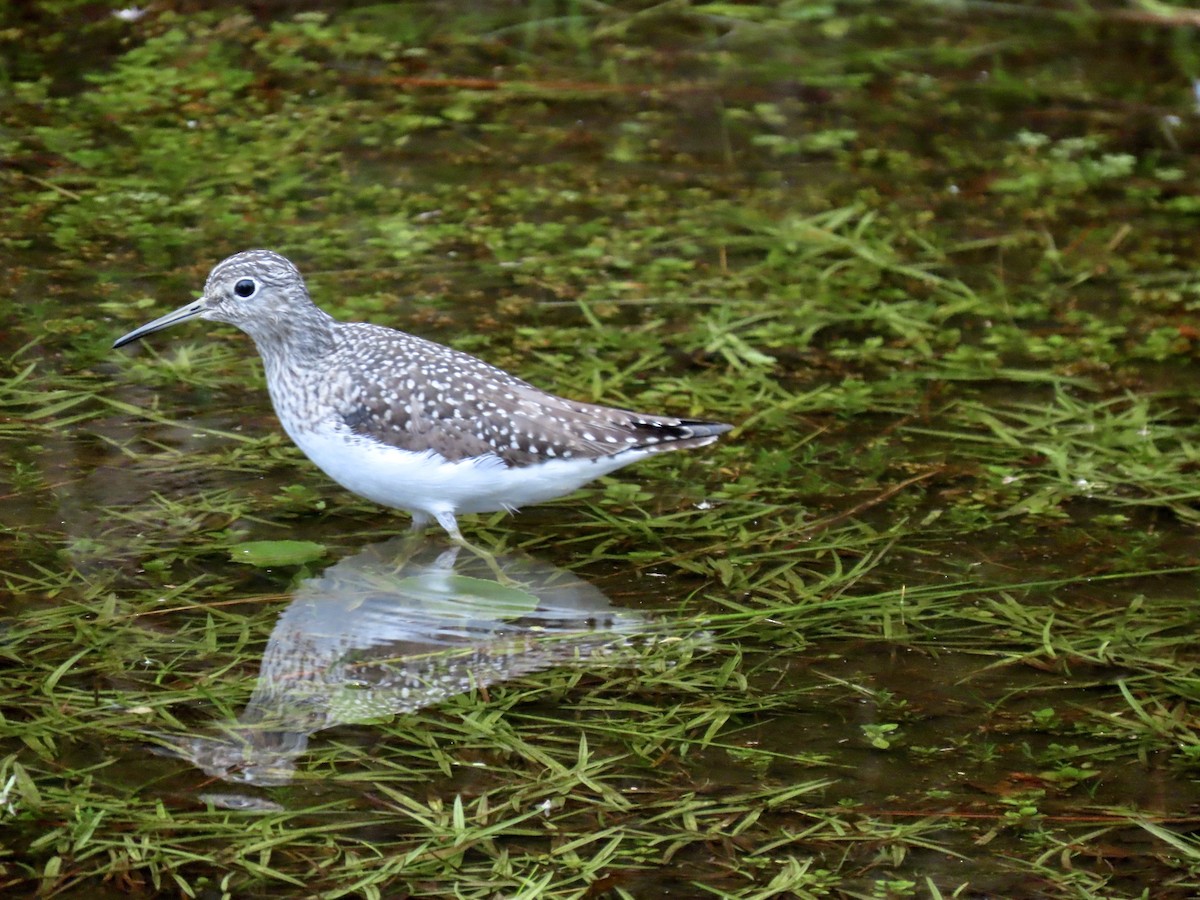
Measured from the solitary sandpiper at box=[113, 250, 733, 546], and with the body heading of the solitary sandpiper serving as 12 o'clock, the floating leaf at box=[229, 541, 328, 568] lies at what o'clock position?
The floating leaf is roughly at 11 o'clock from the solitary sandpiper.

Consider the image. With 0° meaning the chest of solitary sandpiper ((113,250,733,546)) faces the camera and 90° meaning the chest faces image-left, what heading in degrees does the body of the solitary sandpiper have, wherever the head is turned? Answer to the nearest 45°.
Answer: approximately 90°

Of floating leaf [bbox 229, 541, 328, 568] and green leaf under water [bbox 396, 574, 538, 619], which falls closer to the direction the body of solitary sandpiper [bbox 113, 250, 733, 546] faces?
the floating leaf

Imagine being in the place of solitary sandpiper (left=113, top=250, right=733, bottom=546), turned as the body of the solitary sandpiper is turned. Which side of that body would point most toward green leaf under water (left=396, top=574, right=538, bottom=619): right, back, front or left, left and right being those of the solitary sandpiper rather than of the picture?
left
